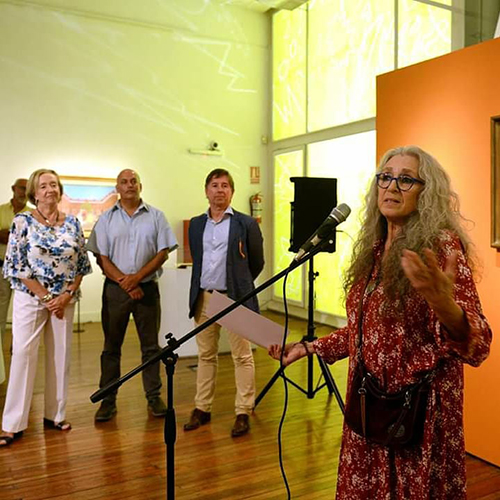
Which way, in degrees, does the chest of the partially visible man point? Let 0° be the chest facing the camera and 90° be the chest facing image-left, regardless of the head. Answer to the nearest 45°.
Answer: approximately 315°

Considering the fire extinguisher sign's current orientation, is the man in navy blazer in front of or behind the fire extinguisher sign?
in front

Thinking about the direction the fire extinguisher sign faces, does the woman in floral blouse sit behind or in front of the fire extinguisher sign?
in front

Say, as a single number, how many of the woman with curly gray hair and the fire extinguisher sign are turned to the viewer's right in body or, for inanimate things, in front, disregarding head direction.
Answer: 0

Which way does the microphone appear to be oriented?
to the viewer's right

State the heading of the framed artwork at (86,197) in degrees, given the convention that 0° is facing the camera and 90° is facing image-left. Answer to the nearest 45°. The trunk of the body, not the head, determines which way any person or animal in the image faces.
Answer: approximately 0°

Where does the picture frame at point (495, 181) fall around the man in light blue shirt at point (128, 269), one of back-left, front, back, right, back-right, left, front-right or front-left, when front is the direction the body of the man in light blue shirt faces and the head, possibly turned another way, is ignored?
front-left
